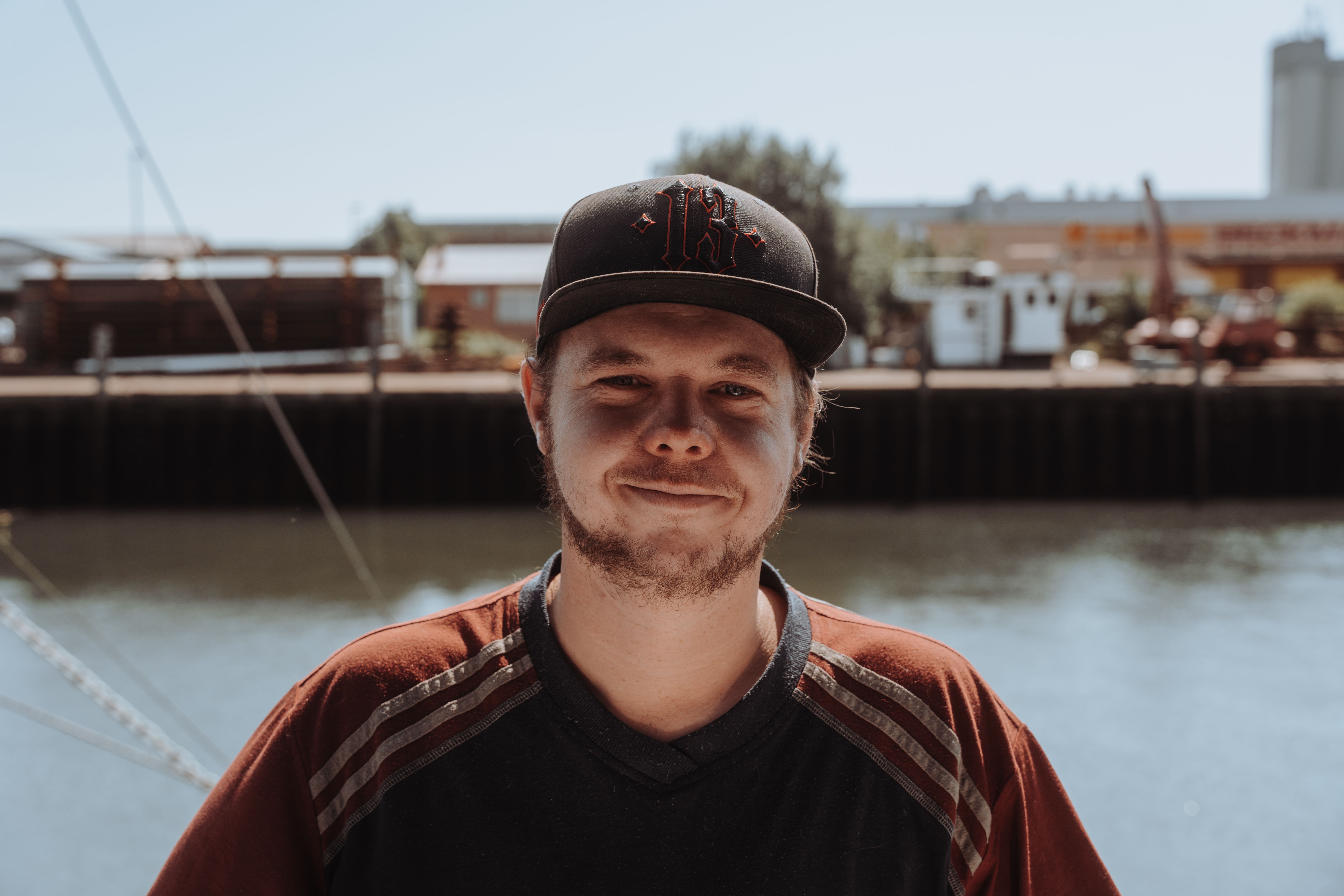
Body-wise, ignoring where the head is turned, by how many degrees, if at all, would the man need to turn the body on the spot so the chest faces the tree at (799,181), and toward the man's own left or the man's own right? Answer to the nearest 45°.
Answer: approximately 180°

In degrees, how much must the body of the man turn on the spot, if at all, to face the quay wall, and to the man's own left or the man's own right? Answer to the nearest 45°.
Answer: approximately 180°

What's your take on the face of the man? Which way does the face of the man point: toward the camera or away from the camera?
toward the camera

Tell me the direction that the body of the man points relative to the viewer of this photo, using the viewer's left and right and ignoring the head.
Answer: facing the viewer
